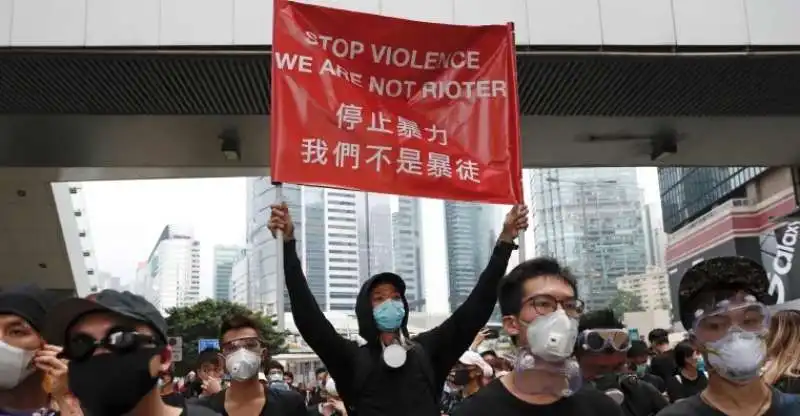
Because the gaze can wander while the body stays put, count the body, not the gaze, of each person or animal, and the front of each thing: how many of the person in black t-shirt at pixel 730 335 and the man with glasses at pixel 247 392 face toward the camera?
2

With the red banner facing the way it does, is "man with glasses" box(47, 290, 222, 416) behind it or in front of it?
in front

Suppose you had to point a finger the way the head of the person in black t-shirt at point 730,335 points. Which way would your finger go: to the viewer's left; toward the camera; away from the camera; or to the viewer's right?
toward the camera

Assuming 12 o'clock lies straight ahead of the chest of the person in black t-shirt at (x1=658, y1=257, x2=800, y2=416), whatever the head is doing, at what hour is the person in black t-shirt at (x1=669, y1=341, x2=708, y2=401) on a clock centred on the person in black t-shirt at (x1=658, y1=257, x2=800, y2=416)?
the person in black t-shirt at (x1=669, y1=341, x2=708, y2=401) is roughly at 6 o'clock from the person in black t-shirt at (x1=658, y1=257, x2=800, y2=416).

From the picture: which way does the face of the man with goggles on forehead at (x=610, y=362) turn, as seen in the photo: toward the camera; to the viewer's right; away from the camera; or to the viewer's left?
toward the camera

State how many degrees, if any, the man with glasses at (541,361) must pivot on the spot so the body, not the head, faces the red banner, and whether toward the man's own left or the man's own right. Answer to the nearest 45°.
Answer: approximately 180°

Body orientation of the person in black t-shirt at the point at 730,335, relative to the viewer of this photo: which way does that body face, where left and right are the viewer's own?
facing the viewer

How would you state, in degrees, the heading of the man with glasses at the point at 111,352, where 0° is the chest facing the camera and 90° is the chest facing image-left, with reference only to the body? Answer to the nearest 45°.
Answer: approximately 45°

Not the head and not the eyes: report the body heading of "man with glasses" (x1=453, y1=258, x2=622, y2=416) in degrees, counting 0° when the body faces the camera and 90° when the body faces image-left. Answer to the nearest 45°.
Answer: approximately 315°

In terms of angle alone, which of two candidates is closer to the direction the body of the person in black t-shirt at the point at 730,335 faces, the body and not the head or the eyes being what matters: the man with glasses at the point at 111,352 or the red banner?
the man with glasses

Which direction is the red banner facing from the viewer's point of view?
toward the camera

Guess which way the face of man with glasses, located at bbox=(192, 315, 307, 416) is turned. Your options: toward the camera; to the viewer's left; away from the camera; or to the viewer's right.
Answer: toward the camera

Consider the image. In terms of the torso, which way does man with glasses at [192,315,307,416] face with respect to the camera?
toward the camera

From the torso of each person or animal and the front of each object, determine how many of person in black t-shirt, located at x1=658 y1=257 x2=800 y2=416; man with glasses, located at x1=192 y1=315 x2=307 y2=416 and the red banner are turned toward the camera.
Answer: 3
